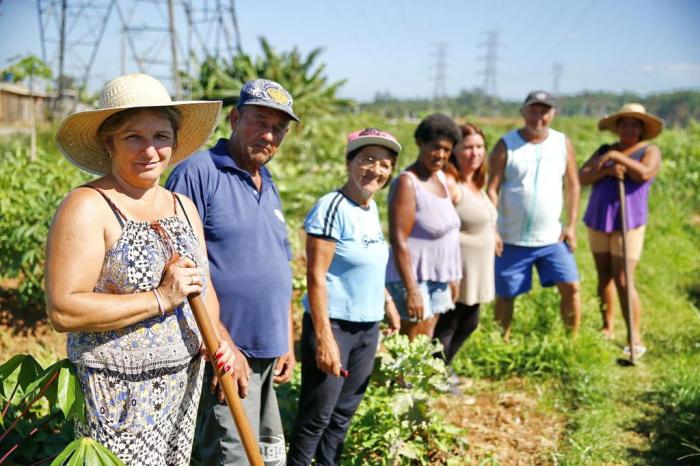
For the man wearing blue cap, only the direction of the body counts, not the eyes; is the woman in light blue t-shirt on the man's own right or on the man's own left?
on the man's own left

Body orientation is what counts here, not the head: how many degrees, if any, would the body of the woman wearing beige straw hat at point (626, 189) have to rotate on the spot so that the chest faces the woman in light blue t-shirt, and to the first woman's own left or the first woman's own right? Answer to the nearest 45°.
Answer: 0° — they already face them

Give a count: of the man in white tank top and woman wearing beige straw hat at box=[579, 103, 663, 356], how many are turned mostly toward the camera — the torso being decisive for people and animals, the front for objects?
2

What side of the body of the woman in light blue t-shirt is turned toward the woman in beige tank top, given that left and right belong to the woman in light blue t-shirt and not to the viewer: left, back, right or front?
left

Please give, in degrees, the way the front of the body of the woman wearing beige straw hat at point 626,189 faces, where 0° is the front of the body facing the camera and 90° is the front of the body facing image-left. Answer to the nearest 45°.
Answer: approximately 0°

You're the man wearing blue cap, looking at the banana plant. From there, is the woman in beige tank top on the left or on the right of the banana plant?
right
